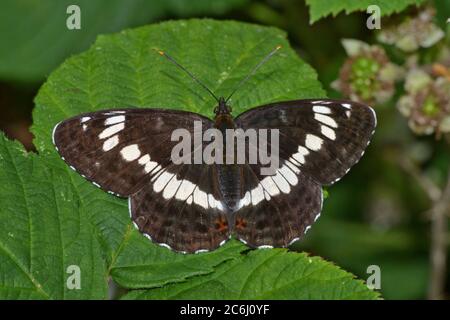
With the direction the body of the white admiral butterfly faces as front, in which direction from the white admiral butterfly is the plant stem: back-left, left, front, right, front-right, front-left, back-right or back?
front-right

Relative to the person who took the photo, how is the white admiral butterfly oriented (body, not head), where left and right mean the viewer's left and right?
facing away from the viewer
